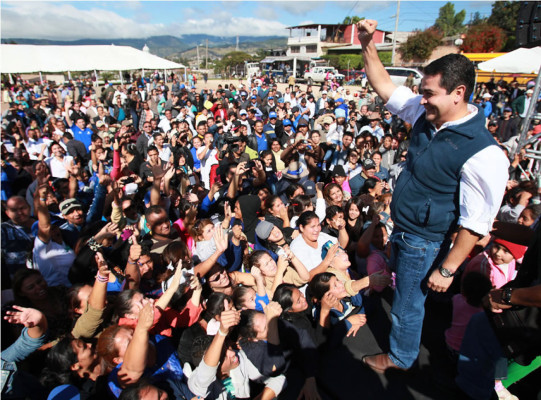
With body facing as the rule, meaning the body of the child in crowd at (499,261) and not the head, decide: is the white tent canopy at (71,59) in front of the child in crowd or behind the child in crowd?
behind

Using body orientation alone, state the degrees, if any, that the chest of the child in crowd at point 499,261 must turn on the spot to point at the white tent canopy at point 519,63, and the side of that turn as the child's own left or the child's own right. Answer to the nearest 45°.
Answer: approximately 135° to the child's own left

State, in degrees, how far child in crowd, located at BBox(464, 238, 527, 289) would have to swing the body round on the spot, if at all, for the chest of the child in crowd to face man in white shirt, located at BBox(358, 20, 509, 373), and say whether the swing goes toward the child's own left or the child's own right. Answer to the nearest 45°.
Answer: approximately 45° to the child's own right

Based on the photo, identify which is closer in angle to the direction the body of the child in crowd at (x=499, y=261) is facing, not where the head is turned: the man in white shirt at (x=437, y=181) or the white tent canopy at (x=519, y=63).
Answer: the man in white shirt

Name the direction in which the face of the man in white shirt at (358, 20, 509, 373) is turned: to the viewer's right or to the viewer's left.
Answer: to the viewer's left

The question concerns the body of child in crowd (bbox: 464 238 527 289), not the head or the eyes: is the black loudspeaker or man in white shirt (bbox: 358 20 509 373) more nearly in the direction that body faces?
the man in white shirt

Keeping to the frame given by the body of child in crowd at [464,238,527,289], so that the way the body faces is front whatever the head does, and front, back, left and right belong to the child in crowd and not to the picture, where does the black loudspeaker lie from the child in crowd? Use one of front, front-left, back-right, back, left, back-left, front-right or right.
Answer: back-left

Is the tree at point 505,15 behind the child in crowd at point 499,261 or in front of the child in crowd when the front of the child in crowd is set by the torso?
behind
